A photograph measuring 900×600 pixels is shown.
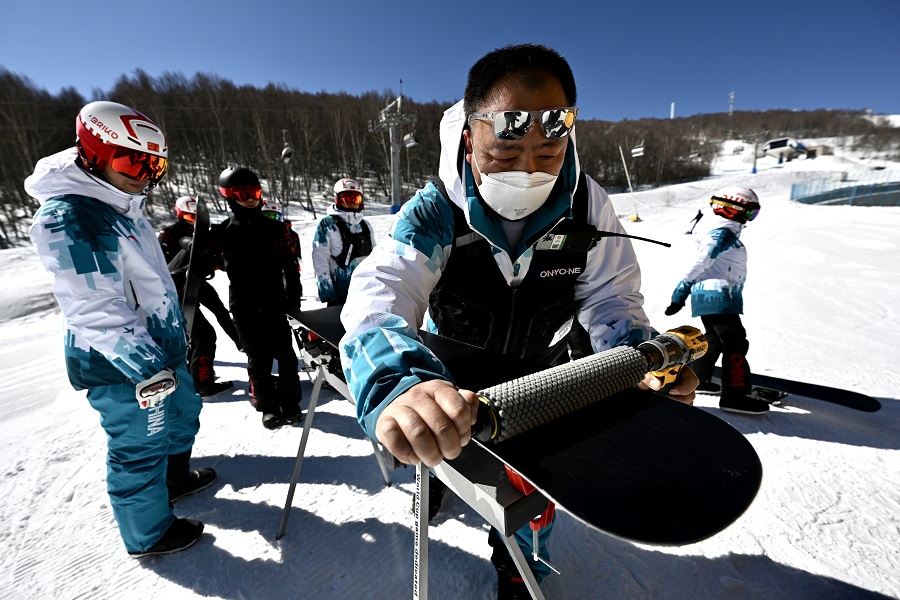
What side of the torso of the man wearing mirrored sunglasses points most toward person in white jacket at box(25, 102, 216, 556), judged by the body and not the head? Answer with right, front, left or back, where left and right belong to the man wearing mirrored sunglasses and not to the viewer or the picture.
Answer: right

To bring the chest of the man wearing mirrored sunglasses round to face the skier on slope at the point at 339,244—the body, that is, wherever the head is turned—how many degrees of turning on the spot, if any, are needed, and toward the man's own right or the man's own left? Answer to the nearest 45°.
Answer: approximately 135° to the man's own right

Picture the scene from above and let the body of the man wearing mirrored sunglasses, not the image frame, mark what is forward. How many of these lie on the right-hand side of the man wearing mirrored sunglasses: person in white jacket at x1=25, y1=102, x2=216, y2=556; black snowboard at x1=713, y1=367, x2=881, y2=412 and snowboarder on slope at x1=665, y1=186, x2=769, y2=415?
1

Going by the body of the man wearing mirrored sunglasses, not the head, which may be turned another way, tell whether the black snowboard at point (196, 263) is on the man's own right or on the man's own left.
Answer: on the man's own right

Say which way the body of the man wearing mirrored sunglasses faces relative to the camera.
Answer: toward the camera

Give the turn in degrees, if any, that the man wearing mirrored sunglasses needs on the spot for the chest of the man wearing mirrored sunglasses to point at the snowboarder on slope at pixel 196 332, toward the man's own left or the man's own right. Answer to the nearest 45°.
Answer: approximately 135° to the man's own right
